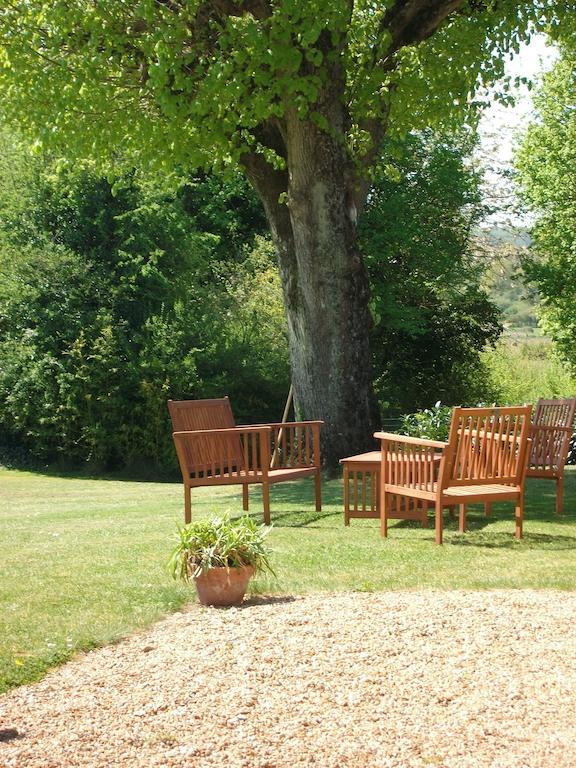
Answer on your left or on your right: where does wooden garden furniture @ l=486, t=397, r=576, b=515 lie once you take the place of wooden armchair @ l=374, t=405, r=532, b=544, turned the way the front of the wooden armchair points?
on your right

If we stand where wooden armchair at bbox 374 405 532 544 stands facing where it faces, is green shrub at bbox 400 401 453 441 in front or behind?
in front

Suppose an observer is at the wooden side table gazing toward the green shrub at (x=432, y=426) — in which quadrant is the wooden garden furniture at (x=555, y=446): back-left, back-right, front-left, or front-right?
front-right

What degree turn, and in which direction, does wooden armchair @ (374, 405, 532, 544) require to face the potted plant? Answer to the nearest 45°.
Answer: approximately 90° to its left

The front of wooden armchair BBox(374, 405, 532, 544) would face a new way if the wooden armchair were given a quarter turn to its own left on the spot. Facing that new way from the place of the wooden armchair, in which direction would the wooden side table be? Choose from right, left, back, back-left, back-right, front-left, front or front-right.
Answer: right

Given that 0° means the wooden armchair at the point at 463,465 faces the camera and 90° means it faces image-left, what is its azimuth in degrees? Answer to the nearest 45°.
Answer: approximately 135°

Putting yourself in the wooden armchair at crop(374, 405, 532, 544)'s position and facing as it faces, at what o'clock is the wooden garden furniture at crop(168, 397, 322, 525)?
The wooden garden furniture is roughly at 11 o'clock from the wooden armchair.
